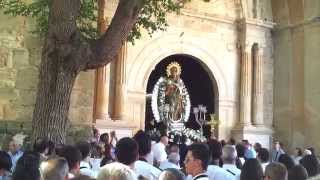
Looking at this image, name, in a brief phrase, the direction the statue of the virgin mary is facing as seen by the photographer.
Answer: facing the viewer

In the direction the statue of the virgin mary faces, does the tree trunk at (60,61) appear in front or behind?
in front

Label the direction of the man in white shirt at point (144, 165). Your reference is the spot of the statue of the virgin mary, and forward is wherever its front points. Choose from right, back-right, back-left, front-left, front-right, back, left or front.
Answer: front

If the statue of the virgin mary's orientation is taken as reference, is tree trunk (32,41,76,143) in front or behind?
in front

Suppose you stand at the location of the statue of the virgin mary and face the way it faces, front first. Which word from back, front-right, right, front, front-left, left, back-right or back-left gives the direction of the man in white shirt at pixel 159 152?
front
